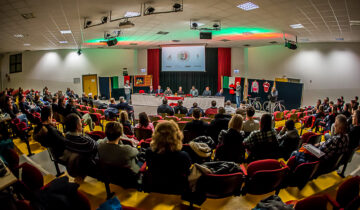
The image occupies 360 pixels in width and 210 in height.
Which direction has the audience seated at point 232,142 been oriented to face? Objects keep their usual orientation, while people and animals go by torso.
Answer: away from the camera

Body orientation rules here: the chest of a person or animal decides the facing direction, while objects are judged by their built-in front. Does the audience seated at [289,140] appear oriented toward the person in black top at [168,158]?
no

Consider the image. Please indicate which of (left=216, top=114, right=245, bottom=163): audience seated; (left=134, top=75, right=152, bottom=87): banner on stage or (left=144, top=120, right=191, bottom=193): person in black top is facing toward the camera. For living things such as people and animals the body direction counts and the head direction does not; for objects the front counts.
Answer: the banner on stage

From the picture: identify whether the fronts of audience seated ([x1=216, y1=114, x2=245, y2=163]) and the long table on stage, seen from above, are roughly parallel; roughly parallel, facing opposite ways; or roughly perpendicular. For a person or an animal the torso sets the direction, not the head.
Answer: roughly parallel, facing opposite ways

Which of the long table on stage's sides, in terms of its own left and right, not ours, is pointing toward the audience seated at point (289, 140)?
front

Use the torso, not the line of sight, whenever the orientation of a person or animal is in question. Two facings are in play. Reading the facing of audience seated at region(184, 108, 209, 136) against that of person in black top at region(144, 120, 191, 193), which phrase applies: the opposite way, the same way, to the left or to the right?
the same way

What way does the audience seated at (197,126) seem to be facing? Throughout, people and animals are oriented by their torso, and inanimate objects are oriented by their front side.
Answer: away from the camera

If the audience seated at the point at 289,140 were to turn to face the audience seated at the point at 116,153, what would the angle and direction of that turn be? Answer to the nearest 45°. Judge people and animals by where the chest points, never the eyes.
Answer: approximately 90° to their left

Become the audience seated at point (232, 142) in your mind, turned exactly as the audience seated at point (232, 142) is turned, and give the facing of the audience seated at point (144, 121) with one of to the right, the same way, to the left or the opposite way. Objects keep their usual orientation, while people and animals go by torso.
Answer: the same way

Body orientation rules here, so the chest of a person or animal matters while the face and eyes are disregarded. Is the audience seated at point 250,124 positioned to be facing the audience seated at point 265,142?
no

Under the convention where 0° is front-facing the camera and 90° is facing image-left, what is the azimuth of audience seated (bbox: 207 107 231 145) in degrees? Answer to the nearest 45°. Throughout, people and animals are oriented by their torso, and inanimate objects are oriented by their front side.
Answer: approximately 180°

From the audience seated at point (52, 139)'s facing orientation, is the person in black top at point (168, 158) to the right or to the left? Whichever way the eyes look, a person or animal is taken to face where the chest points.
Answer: on their right

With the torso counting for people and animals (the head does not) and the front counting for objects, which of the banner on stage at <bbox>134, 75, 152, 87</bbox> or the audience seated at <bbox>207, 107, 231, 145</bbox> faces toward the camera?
the banner on stage

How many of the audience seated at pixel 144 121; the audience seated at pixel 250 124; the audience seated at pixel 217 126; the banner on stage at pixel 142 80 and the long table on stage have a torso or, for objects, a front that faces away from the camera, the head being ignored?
3

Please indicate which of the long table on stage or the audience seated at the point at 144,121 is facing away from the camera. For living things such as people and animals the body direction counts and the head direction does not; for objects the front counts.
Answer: the audience seated

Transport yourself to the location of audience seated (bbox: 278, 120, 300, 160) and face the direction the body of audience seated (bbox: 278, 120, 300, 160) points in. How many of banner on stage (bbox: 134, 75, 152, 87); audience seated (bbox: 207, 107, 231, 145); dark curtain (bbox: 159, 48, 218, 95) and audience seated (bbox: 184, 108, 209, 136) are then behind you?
0
